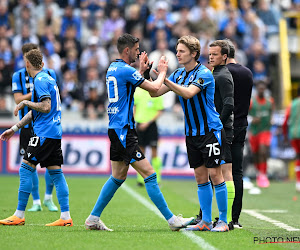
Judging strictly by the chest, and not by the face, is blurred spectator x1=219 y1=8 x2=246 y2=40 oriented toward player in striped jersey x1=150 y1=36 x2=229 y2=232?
yes

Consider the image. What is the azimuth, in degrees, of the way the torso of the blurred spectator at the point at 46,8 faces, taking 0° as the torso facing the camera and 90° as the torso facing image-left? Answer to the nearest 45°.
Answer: approximately 0°

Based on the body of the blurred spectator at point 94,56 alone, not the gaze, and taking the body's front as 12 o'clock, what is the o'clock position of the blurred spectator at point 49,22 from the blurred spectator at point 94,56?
the blurred spectator at point 49,22 is roughly at 4 o'clock from the blurred spectator at point 94,56.

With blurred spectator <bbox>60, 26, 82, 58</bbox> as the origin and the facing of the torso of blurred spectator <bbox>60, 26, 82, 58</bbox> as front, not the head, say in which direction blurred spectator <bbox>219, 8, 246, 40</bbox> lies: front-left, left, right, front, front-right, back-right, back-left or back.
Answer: left

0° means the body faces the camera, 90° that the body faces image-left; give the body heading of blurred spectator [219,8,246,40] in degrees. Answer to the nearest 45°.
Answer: approximately 0°
